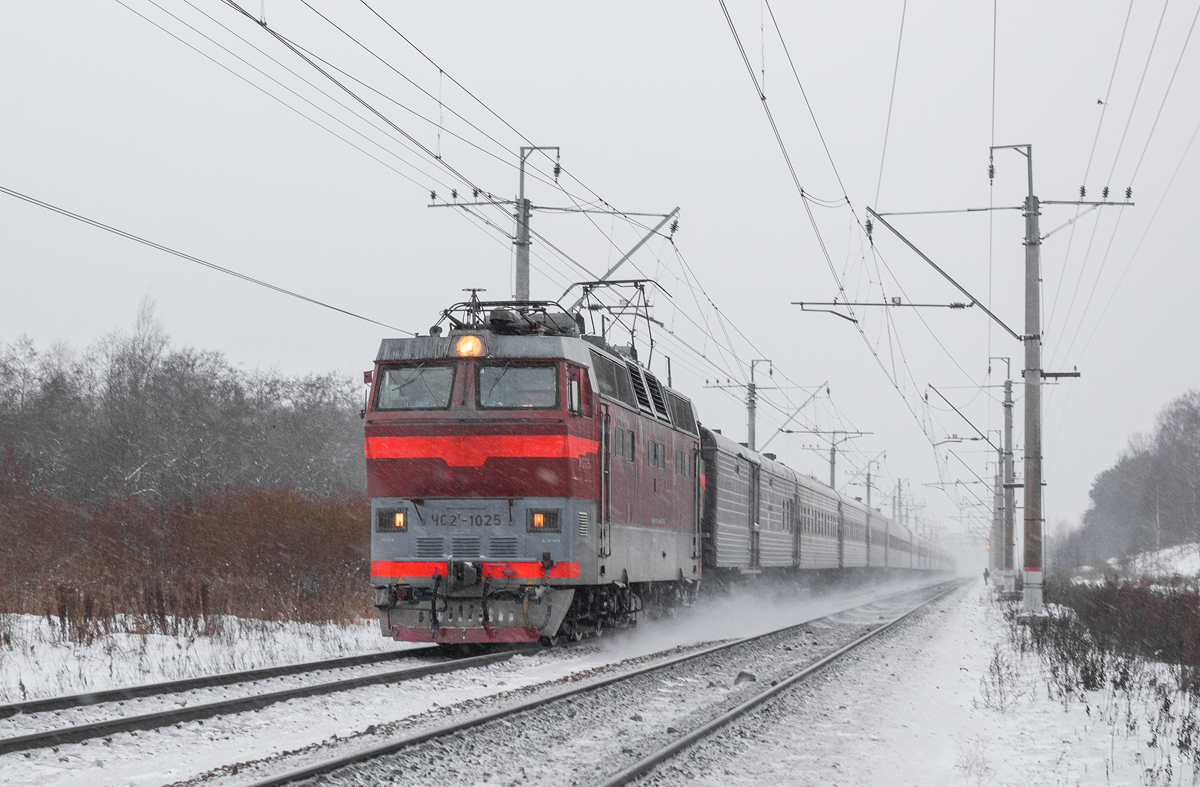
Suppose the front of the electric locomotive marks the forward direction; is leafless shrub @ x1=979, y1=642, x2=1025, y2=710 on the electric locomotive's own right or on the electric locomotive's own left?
on the electric locomotive's own left

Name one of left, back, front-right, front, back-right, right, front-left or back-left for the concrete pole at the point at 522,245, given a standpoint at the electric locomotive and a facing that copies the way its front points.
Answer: back

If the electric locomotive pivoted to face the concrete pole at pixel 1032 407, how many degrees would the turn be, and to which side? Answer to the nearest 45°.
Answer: approximately 135° to its left

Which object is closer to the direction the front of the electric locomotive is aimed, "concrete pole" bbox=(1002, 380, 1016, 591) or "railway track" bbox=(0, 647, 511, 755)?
the railway track

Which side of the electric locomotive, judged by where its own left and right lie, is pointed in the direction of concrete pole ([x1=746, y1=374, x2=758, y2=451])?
back

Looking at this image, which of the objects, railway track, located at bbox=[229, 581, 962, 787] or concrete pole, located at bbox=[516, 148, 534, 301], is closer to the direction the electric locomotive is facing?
the railway track

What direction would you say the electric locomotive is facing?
toward the camera

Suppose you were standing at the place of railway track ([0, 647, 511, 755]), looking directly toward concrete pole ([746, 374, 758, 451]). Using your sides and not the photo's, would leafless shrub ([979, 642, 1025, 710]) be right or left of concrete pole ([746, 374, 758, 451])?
right
